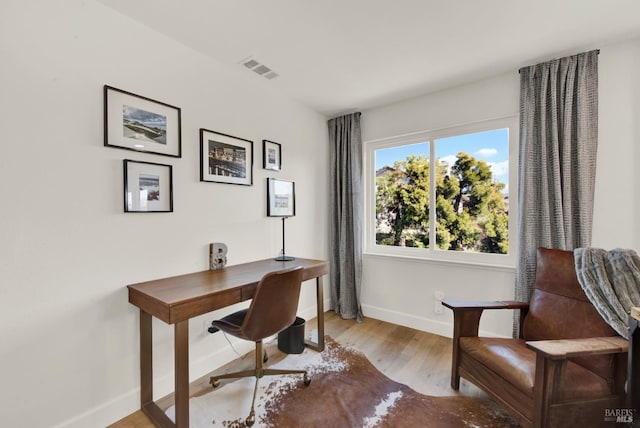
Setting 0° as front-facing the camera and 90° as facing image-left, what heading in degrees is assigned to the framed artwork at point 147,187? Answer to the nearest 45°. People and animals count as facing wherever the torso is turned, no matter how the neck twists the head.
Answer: approximately 315°

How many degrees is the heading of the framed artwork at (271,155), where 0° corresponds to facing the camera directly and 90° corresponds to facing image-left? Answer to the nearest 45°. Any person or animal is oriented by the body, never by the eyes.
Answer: approximately 315°

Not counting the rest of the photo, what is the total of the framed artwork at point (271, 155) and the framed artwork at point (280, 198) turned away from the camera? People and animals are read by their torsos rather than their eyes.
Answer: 0

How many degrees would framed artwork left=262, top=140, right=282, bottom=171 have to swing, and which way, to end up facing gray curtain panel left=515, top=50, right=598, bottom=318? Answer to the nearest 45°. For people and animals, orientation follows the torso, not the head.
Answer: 0° — it already faces it

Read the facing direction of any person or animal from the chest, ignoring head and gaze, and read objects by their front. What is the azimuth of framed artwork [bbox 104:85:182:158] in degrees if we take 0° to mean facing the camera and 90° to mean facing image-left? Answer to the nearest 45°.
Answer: approximately 315°

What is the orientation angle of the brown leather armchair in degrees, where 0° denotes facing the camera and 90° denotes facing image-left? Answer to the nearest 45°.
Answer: approximately 45°

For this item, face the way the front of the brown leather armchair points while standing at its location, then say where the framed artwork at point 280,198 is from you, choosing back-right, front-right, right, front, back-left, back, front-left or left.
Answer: front-right

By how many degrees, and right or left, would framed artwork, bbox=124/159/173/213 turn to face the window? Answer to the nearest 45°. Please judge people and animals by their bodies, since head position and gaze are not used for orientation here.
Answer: approximately 45° to its left

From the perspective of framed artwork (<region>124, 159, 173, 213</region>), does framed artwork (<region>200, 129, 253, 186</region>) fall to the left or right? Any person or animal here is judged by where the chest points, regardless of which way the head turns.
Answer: on its left

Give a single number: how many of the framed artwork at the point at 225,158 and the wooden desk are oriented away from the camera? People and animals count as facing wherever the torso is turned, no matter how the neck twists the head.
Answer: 0

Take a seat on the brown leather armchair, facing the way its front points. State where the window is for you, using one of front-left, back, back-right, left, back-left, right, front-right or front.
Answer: right
